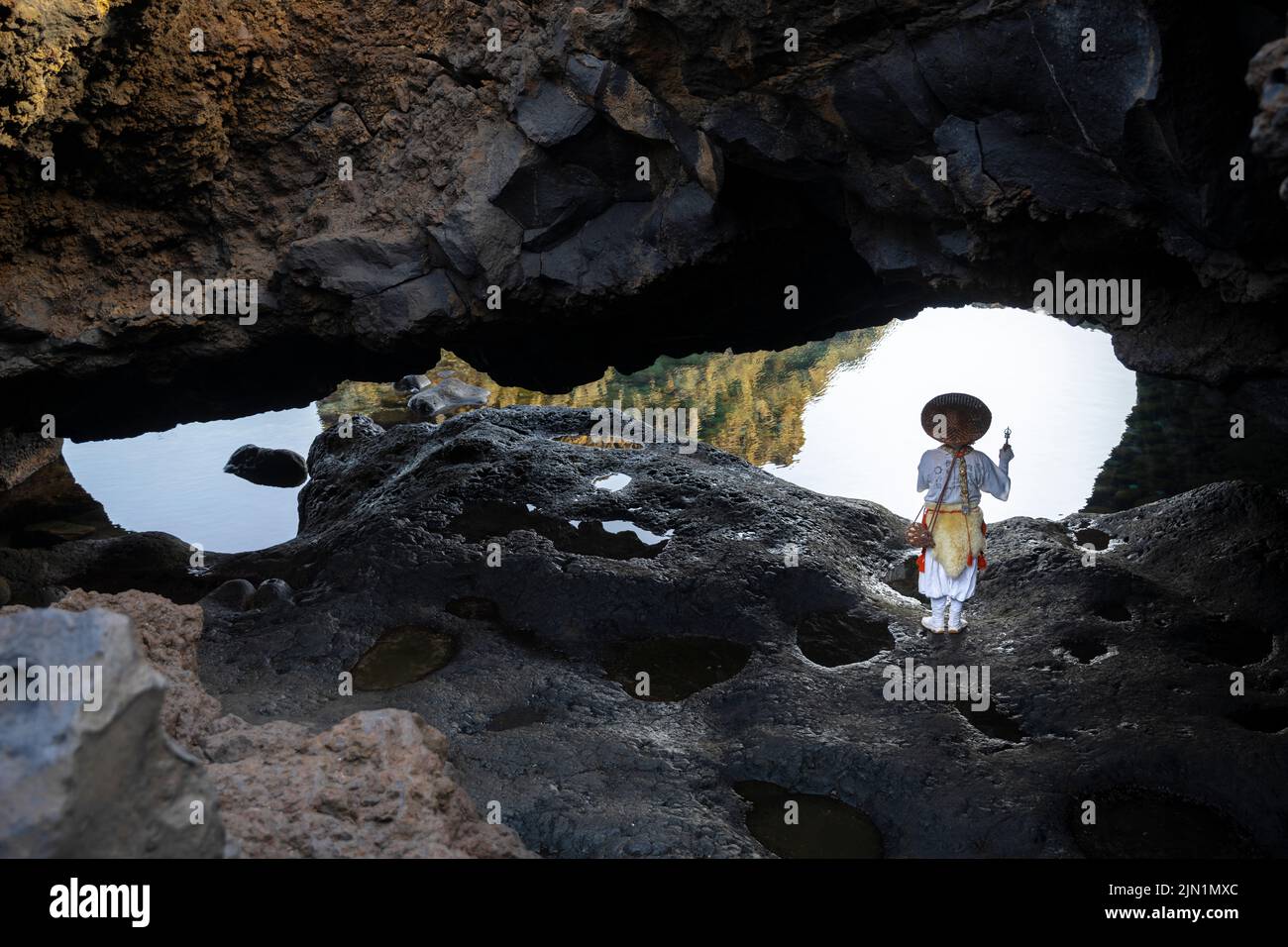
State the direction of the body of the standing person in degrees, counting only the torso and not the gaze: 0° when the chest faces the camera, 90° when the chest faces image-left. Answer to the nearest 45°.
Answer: approximately 180°

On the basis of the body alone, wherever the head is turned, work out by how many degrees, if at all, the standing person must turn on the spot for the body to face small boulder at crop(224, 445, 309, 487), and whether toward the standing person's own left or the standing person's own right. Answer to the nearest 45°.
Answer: approximately 45° to the standing person's own left

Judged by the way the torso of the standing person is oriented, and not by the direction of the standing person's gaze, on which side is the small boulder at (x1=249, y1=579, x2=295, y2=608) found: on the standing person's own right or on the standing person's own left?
on the standing person's own left

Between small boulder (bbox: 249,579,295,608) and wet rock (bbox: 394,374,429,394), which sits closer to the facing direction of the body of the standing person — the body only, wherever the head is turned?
the wet rock

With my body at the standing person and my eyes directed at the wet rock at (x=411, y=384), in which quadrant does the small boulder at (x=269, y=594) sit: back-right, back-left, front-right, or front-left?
front-left
